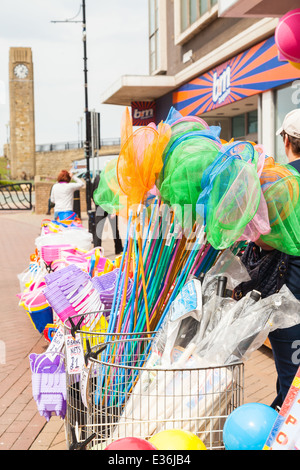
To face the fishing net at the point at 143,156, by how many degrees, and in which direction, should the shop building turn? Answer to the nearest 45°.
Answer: approximately 45° to its left

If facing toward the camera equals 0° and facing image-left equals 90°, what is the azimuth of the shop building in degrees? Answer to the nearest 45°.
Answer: approximately 45°

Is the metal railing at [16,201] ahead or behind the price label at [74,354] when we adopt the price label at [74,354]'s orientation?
behind

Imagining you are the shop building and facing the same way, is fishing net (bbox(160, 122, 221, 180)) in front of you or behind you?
in front

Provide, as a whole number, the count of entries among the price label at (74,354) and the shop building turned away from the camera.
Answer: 0

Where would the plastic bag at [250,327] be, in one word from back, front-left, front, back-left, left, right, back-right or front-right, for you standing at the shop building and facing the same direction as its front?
front-left

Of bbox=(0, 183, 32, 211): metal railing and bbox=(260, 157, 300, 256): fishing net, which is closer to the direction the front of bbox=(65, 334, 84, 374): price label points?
the fishing net

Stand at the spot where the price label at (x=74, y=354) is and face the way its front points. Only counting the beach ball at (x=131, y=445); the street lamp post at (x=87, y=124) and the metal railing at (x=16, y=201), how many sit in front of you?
1
